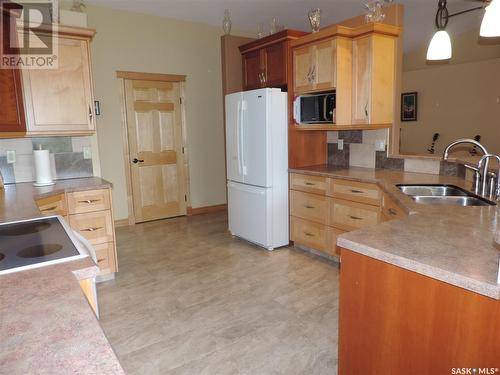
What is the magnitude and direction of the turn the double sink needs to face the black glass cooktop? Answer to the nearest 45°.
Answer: approximately 45° to its left

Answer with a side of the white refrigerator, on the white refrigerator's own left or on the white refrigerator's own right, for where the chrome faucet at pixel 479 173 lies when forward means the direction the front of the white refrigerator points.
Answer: on the white refrigerator's own left

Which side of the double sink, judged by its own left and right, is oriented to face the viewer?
left

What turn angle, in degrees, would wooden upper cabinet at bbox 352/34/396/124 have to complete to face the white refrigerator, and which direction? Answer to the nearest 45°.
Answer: approximately 45° to its right

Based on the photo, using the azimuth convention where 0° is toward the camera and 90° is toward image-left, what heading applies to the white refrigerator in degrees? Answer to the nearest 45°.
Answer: approximately 45°

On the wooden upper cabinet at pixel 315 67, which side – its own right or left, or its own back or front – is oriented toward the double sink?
left

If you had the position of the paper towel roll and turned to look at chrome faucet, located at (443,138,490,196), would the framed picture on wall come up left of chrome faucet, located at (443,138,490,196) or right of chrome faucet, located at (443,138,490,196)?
left

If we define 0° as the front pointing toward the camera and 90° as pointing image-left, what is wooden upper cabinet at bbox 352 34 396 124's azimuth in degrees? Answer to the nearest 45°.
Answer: approximately 45°

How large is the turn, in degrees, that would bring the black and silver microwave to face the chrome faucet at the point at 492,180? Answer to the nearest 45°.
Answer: approximately 90° to its left

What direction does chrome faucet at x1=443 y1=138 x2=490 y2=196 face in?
to the viewer's left

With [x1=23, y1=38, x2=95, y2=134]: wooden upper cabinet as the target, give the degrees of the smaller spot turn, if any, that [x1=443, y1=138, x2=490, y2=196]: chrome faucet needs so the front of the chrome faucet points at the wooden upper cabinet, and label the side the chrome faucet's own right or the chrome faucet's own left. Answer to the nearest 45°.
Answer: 0° — it already faces it

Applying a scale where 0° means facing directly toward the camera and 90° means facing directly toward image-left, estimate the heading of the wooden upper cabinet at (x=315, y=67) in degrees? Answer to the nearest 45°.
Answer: approximately 45°

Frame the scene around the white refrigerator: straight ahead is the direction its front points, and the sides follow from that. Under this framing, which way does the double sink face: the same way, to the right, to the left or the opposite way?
to the right
